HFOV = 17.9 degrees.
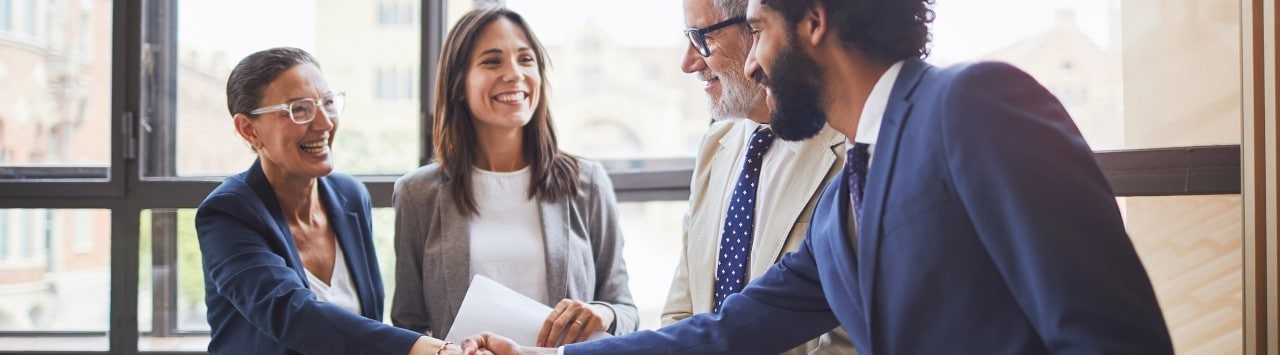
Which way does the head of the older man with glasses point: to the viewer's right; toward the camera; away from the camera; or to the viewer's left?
to the viewer's left

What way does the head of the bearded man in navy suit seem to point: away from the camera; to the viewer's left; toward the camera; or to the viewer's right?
to the viewer's left

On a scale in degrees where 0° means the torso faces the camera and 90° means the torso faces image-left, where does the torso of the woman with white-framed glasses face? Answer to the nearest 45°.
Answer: approximately 315°

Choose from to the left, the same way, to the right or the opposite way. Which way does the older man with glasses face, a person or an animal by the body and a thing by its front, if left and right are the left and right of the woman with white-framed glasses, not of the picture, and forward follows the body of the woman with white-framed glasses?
to the right

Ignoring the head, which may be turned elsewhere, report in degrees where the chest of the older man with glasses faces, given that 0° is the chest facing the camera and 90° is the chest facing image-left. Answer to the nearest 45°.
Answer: approximately 45°

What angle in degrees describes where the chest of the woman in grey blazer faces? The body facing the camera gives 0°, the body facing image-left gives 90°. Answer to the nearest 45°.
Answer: approximately 0°
